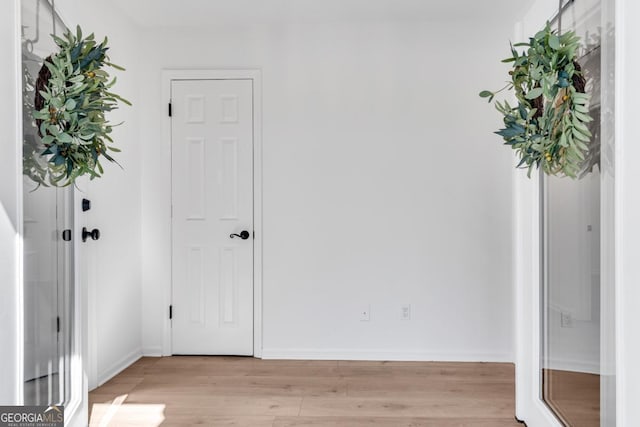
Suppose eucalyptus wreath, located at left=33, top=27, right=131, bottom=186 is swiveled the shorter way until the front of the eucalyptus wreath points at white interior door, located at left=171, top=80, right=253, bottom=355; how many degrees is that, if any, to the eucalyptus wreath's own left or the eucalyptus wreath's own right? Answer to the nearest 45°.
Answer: approximately 90° to the eucalyptus wreath's own left

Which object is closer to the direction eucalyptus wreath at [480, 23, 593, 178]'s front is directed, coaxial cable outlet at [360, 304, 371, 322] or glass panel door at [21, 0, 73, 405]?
the glass panel door

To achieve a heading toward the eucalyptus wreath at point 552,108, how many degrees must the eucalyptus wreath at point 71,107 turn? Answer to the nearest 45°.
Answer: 0° — it already faces it

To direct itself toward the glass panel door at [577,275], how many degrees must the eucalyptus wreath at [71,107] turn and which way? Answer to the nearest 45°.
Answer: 0° — it already faces it

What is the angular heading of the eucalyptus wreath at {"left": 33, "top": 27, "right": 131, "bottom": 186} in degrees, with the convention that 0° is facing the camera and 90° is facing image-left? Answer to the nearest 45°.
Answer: approximately 315°

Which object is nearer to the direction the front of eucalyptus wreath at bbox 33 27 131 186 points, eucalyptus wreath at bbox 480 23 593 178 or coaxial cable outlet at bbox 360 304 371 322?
the eucalyptus wreath

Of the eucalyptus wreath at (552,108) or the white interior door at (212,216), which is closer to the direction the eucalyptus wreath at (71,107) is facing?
the eucalyptus wreath

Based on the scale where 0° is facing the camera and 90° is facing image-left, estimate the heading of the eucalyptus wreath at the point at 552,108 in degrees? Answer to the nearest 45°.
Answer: approximately 45°

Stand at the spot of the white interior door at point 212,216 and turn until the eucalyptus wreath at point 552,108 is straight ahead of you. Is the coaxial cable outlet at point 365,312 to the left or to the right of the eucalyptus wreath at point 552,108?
left
